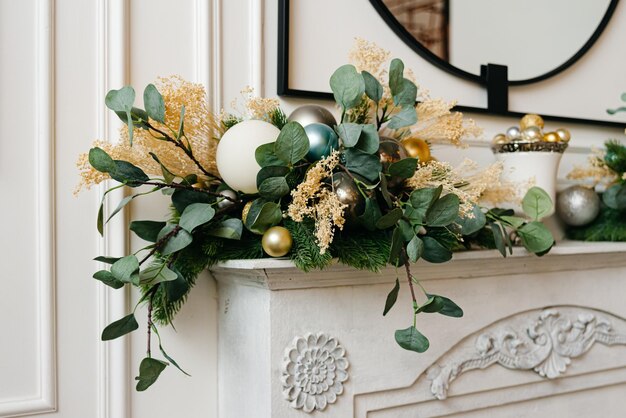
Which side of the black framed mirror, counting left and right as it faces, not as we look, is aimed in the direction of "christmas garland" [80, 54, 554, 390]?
right
